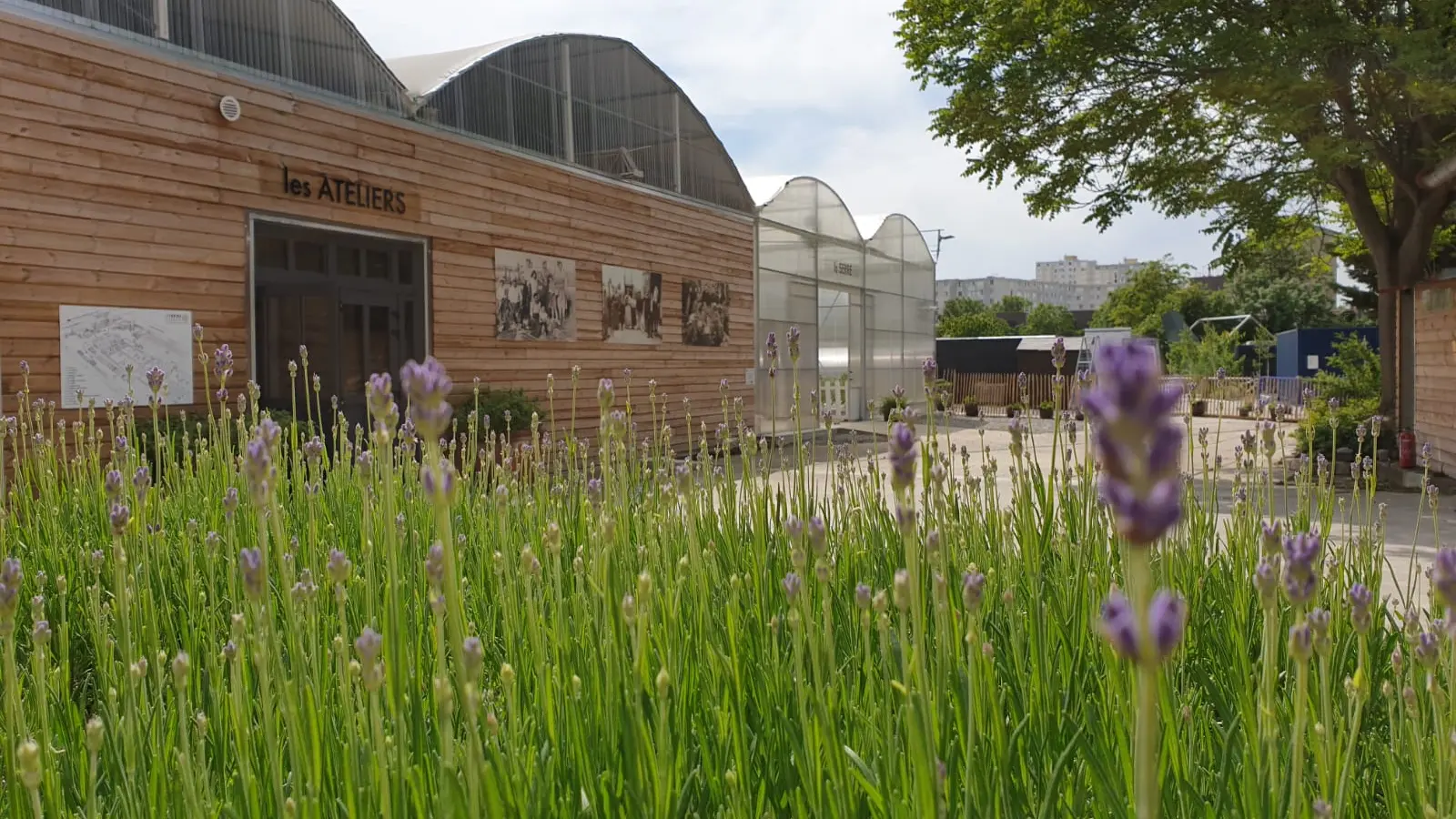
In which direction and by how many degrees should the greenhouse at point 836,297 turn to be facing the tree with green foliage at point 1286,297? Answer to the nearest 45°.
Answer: approximately 90° to its left

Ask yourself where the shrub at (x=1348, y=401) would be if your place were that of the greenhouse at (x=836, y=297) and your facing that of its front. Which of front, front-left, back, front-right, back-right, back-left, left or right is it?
front

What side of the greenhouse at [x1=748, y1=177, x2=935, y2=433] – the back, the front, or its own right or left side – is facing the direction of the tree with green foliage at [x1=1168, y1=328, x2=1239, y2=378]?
left

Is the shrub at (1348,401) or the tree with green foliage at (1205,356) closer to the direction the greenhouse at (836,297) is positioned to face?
the shrub

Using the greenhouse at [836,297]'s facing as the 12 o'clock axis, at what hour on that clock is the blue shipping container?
The blue shipping container is roughly at 9 o'clock from the greenhouse.

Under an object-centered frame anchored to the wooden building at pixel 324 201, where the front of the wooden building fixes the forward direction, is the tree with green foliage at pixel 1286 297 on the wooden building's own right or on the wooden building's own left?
on the wooden building's own left

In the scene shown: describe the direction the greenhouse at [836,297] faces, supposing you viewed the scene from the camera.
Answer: facing the viewer and to the right of the viewer

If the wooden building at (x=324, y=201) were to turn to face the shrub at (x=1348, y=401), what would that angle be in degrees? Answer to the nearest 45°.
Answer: approximately 45° to its left

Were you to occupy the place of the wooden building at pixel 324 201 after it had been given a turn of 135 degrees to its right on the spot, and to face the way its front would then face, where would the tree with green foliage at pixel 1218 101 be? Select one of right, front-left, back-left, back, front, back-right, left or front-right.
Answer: back

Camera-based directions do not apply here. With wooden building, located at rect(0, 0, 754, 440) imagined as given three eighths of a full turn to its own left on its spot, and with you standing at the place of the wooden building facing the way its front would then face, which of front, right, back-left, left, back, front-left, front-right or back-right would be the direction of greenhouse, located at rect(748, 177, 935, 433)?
front-right

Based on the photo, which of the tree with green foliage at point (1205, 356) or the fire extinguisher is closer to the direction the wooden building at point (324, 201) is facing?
the fire extinguisher
